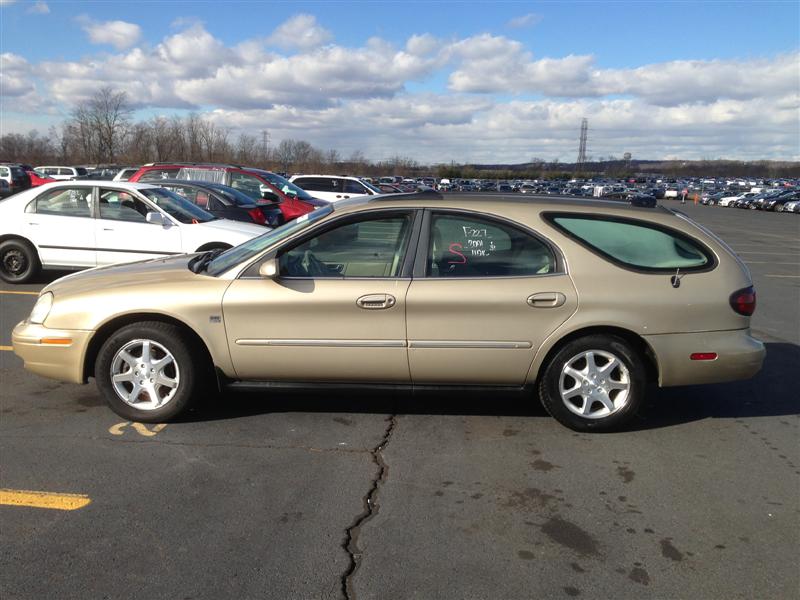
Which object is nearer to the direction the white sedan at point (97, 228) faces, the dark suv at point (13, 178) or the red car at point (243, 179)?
the red car

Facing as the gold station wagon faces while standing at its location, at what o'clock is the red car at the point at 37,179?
The red car is roughly at 2 o'clock from the gold station wagon.

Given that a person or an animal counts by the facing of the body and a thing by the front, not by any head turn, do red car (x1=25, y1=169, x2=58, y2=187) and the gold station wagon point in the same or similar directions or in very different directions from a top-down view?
very different directions

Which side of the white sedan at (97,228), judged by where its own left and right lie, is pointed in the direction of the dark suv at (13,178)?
left

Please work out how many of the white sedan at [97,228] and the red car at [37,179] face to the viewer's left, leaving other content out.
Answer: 0

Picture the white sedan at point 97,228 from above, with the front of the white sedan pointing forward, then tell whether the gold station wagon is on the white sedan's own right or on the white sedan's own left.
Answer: on the white sedan's own right

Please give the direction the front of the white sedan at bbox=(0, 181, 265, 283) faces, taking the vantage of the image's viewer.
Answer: facing to the right of the viewer

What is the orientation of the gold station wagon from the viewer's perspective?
to the viewer's left

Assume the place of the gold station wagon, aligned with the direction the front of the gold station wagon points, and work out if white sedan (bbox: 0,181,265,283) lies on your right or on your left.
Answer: on your right
